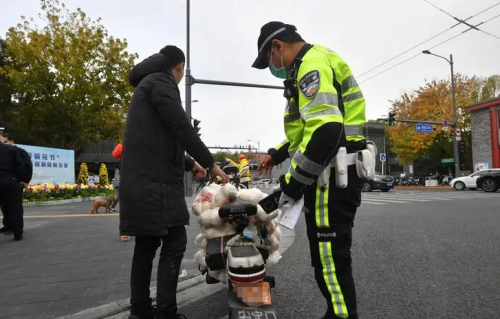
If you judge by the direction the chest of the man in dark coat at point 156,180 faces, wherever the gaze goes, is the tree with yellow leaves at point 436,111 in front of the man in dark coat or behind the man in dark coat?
in front

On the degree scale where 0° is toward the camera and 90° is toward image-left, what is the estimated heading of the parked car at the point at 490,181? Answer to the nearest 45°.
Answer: approximately 90°

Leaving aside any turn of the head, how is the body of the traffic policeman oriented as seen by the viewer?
to the viewer's left

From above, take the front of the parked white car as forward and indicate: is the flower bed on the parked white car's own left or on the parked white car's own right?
on the parked white car's own left

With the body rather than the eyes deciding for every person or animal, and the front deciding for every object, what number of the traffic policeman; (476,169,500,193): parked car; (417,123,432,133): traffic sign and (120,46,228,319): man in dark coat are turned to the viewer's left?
2

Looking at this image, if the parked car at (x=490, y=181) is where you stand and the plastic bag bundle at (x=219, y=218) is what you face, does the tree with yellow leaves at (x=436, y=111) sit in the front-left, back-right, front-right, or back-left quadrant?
back-right

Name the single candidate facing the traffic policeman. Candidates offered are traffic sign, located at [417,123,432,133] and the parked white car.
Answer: the traffic sign

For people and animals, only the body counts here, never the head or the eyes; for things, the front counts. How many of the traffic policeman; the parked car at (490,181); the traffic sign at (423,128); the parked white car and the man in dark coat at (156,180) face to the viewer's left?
3

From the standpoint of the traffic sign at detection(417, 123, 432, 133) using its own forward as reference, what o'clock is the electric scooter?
The electric scooter is roughly at 12 o'clock from the traffic sign.

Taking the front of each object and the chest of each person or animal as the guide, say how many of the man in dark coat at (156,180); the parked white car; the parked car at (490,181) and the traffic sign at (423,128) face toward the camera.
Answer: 1

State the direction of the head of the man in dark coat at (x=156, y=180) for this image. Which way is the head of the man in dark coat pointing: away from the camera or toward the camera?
away from the camera

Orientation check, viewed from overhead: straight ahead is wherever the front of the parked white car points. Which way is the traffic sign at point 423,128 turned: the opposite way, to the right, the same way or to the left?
to the left

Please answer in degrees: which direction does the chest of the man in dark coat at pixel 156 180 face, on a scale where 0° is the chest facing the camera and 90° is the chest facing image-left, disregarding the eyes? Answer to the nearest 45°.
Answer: approximately 225°

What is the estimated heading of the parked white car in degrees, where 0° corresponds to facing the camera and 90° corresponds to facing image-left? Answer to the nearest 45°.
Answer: approximately 90°

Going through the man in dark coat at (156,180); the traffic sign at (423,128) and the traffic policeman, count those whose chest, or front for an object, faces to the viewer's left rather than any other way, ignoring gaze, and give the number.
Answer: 1

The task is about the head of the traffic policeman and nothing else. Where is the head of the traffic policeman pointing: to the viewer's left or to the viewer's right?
to the viewer's left

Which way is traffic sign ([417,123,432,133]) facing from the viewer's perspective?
toward the camera
